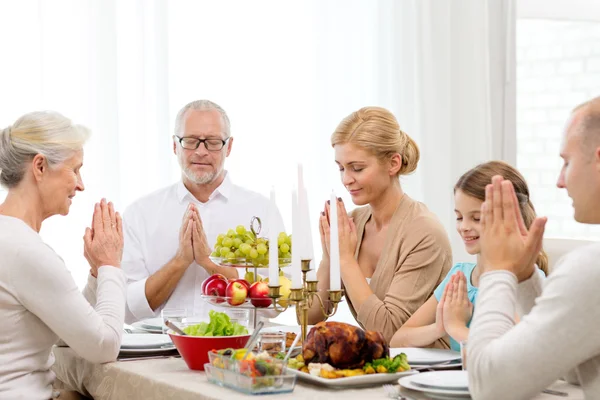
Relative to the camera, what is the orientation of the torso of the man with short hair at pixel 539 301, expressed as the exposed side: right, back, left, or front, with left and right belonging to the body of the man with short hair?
left

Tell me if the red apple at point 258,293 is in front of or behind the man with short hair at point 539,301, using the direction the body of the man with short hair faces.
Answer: in front

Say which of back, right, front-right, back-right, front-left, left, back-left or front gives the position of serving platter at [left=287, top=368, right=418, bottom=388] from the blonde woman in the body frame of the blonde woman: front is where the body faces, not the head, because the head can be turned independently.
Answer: front-left

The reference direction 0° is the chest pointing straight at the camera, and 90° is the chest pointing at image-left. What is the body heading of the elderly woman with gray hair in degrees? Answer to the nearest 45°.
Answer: approximately 270°

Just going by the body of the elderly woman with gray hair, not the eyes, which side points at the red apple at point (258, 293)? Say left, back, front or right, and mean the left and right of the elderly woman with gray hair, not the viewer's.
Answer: front

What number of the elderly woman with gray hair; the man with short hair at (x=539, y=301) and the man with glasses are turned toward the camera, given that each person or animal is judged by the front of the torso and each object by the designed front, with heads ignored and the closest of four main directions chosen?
1

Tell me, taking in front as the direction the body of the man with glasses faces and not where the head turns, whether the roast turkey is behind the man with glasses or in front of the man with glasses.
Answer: in front

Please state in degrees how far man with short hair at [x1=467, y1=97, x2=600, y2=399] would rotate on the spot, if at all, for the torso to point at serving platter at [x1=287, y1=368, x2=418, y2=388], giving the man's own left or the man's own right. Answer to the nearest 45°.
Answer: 0° — they already face it

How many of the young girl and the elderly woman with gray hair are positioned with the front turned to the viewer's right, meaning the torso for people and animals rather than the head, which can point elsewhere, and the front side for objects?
1

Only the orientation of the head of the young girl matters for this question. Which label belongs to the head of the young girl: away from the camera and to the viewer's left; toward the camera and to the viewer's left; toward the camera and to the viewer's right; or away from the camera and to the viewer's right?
toward the camera and to the viewer's left

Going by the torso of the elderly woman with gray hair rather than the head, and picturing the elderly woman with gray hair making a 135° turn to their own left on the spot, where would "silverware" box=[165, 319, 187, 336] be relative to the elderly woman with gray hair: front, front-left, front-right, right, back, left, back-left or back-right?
back
